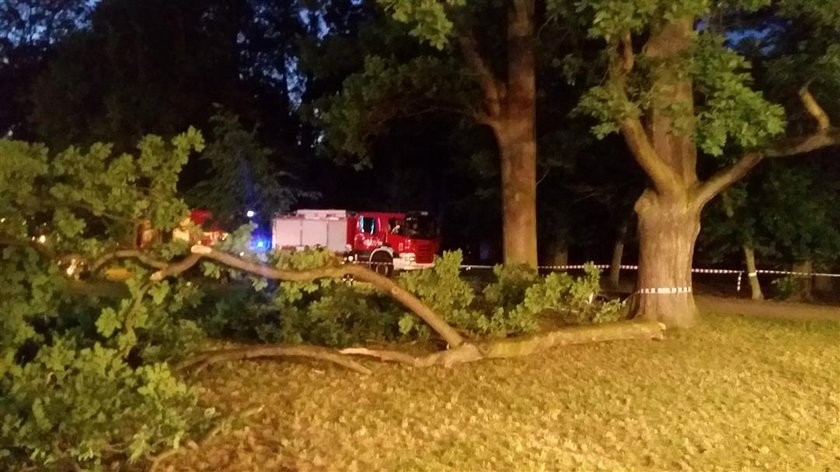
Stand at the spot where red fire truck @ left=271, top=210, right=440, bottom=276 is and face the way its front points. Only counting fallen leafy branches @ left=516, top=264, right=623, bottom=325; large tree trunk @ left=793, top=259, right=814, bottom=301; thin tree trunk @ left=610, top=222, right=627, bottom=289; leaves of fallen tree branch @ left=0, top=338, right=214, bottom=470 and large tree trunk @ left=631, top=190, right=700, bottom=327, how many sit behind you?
0

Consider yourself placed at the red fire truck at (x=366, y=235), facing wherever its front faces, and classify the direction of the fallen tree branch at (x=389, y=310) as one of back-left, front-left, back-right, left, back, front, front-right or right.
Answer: front-right

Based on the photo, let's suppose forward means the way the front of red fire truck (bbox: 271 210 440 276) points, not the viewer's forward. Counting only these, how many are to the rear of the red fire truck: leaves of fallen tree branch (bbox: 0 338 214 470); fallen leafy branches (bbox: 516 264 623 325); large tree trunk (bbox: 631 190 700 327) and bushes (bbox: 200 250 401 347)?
0

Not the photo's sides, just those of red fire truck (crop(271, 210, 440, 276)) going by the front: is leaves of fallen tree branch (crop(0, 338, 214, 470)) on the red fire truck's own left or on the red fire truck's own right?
on the red fire truck's own right

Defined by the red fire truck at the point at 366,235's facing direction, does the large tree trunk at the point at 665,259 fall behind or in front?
in front

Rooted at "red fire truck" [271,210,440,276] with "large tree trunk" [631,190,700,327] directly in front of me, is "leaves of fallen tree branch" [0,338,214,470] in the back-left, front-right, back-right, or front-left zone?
front-right

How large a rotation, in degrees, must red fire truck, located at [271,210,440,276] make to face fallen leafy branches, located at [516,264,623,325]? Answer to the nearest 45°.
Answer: approximately 45° to its right

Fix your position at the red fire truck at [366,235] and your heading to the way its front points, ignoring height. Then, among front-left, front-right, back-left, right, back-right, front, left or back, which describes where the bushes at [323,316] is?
front-right

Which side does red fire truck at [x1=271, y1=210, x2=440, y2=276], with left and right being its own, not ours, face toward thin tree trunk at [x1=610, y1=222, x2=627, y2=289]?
front

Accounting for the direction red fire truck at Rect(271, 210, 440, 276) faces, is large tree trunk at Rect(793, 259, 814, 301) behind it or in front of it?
in front

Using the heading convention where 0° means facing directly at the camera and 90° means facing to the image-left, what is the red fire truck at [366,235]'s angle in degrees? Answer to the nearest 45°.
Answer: approximately 315°
